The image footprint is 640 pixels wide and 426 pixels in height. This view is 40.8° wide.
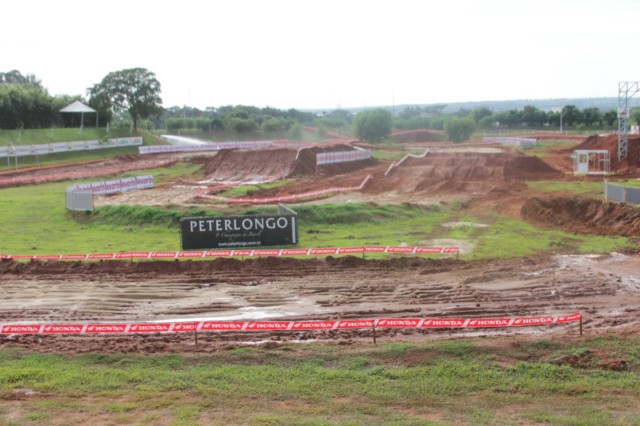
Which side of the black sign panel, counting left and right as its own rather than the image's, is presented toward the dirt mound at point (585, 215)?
left

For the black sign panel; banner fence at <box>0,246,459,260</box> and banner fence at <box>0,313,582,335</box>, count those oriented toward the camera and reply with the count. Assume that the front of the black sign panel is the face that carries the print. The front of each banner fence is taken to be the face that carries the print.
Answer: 3

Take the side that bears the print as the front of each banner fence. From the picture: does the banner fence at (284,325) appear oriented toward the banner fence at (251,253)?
no

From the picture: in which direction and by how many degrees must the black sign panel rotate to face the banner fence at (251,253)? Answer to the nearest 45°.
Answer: approximately 45° to its left

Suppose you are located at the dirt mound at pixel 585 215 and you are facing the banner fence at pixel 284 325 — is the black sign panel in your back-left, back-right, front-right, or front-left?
front-right

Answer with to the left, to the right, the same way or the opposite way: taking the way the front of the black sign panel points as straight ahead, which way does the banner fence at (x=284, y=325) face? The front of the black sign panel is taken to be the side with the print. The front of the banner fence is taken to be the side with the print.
the same way

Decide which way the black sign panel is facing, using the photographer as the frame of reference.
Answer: facing the viewer

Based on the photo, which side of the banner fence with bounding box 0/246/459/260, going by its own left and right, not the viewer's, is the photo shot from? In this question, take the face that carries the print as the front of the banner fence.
front

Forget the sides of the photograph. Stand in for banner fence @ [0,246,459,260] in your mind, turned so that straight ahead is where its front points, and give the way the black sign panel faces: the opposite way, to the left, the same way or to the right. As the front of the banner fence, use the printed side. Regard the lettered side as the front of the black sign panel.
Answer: the same way

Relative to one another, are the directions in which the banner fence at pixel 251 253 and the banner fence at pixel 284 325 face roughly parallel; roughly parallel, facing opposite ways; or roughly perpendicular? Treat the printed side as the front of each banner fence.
roughly parallel

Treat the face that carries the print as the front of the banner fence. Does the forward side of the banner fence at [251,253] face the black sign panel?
no

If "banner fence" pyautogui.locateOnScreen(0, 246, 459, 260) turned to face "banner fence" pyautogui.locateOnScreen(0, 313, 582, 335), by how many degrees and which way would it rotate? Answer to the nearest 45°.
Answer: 0° — it already faces it

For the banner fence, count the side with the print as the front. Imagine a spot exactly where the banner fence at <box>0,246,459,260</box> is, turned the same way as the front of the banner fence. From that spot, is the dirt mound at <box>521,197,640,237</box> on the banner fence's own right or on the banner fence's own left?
on the banner fence's own left

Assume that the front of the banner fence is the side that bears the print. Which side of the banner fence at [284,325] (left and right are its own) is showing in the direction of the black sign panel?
back
